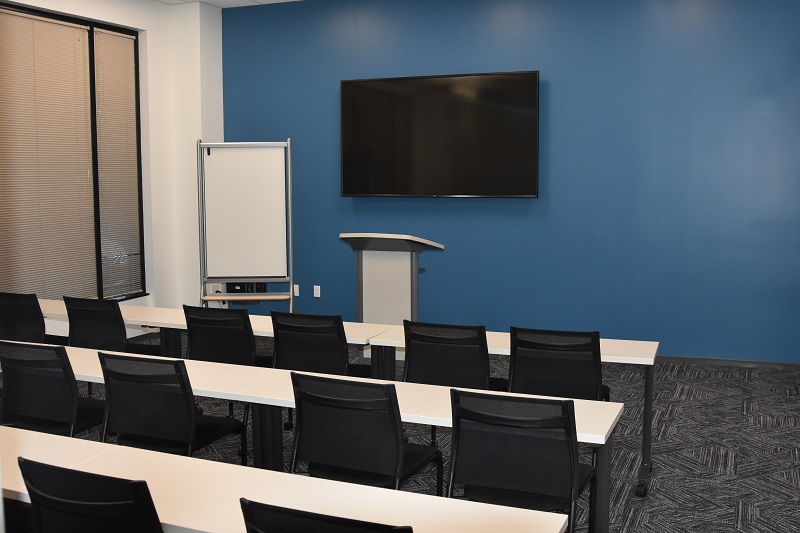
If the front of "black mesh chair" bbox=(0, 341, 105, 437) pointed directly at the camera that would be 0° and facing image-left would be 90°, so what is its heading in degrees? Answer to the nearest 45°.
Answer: approximately 225°

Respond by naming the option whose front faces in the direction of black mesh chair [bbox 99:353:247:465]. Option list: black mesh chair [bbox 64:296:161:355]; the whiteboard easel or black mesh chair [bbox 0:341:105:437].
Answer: the whiteboard easel

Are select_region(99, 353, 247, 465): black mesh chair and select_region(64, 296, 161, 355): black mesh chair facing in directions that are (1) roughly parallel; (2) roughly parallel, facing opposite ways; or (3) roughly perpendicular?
roughly parallel

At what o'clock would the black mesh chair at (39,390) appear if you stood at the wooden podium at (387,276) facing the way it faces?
The black mesh chair is roughly at 1 o'clock from the wooden podium.

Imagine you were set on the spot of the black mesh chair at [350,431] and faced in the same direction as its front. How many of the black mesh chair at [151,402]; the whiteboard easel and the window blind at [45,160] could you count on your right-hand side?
0

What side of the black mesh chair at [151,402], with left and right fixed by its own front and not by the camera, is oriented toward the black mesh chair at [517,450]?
right

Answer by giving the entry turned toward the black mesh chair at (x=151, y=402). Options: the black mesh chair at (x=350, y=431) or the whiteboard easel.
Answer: the whiteboard easel

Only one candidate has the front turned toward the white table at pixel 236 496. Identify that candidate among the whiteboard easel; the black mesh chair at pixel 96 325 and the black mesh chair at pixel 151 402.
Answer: the whiteboard easel

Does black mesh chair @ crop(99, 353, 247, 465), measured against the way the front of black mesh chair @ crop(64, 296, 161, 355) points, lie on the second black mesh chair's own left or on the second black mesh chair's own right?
on the second black mesh chair's own right

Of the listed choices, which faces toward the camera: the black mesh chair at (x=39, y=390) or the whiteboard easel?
the whiteboard easel

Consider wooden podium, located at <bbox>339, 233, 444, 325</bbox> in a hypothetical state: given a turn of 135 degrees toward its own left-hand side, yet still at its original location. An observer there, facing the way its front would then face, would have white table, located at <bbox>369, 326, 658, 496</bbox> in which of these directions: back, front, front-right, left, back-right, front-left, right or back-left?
right

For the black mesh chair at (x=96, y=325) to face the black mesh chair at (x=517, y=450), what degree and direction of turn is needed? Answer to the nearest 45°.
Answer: approximately 90° to its right

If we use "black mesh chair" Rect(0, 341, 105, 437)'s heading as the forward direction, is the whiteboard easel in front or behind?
in front

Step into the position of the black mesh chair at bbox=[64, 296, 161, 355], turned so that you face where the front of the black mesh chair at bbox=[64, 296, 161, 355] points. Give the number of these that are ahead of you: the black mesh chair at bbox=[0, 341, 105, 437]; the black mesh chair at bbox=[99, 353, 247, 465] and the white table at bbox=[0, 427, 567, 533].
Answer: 0

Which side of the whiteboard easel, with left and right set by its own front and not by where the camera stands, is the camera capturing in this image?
front

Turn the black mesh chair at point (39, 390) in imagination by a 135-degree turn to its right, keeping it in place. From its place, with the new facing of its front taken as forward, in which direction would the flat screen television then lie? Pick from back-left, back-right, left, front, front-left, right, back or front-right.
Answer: back-left

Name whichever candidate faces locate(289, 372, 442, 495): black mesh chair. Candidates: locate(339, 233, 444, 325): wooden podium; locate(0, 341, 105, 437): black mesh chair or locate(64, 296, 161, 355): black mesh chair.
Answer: the wooden podium

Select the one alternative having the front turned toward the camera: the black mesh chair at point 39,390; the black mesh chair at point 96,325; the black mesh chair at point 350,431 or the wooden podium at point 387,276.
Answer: the wooden podium

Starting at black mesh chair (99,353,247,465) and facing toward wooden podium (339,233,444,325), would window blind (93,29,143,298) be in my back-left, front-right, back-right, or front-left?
front-left

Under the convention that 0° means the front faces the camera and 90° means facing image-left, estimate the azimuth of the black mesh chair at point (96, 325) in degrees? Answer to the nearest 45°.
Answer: approximately 225°

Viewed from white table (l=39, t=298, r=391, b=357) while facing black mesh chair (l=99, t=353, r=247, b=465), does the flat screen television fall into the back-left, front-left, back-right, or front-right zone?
back-left

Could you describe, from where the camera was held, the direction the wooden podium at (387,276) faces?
facing the viewer
